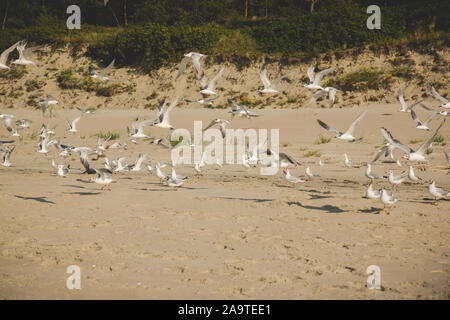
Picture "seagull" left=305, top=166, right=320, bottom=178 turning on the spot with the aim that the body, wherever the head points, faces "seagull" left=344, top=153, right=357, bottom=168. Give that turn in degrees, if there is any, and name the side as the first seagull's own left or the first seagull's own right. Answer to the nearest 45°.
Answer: approximately 135° to the first seagull's own right

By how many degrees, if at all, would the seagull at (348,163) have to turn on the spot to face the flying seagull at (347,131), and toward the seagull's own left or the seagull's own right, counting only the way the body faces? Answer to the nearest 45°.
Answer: approximately 90° to the seagull's own left

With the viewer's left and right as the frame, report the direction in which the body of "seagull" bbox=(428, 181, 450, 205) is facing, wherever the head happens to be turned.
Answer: facing to the left of the viewer

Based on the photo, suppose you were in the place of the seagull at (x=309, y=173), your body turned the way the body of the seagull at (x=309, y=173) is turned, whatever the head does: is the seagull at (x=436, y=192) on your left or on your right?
on your left

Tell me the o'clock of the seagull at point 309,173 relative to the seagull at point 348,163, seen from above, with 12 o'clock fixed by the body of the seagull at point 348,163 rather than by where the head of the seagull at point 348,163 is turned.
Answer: the seagull at point 309,173 is roughly at 10 o'clock from the seagull at point 348,163.

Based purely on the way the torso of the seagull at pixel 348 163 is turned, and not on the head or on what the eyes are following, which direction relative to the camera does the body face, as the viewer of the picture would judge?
to the viewer's left

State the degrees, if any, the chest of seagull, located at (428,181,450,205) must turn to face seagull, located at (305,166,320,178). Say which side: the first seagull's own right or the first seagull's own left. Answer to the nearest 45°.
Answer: approximately 45° to the first seagull's own right

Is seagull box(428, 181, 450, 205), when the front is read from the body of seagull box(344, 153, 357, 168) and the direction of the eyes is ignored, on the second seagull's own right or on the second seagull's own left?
on the second seagull's own left
